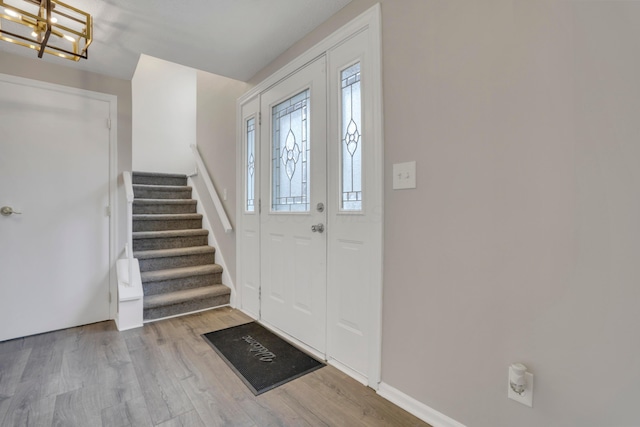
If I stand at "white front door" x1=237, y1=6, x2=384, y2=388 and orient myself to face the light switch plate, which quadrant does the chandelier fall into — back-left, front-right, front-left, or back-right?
back-right

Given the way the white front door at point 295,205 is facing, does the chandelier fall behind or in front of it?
in front

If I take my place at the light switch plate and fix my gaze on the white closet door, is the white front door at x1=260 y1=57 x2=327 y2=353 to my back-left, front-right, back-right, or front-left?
front-right

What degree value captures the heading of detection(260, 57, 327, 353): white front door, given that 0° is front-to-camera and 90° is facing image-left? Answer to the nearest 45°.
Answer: approximately 45°

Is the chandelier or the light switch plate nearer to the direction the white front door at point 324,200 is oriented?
the chandelier

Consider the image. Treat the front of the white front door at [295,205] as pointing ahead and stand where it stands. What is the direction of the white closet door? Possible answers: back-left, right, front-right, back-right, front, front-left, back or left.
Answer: front-right

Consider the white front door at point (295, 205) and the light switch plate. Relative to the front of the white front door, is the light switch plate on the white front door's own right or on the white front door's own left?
on the white front door's own left

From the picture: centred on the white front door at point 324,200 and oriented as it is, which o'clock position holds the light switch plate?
The light switch plate is roughly at 9 o'clock from the white front door.

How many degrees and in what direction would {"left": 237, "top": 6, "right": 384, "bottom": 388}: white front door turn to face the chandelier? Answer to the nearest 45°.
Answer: approximately 45° to its right

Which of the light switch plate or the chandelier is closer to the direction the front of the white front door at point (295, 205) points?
the chandelier

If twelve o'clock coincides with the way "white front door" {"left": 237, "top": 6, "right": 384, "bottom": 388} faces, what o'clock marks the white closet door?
The white closet door is roughly at 2 o'clock from the white front door.
